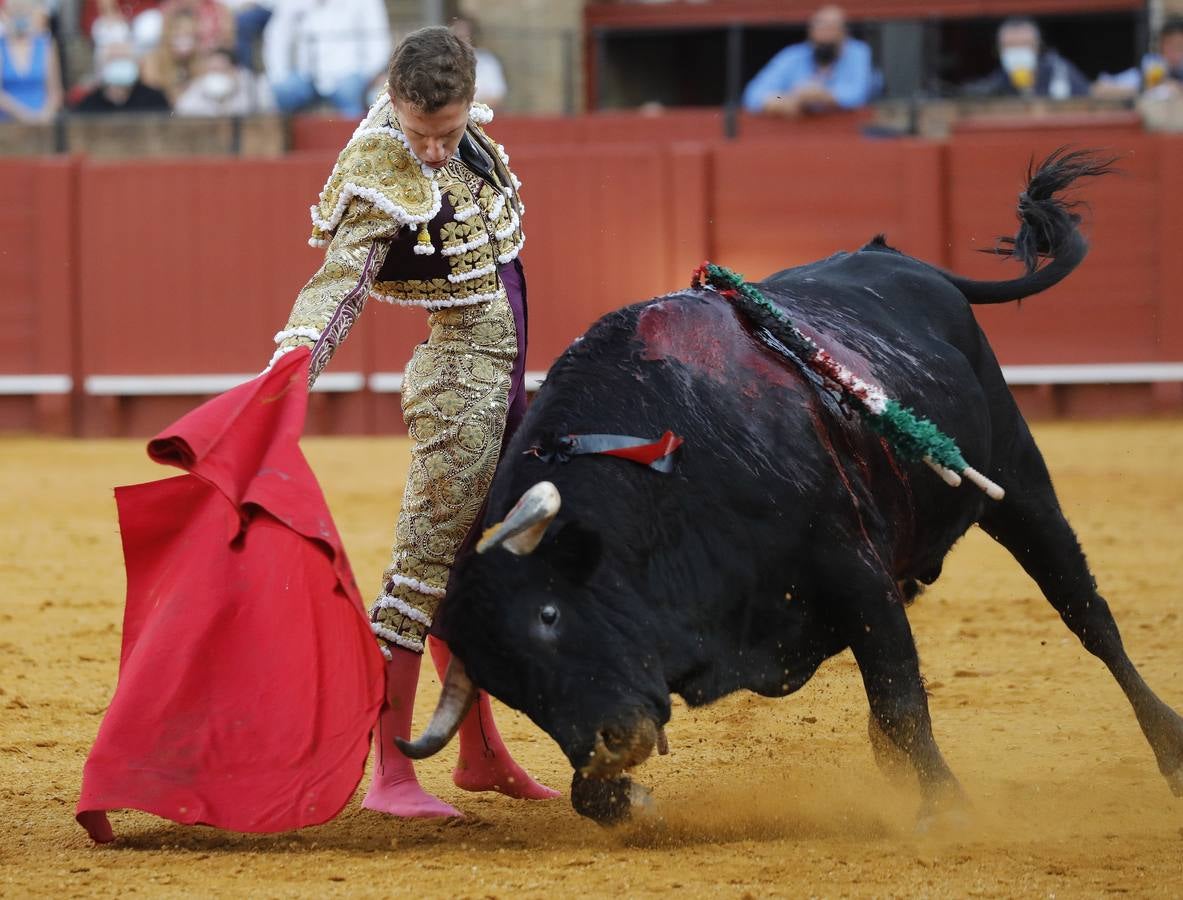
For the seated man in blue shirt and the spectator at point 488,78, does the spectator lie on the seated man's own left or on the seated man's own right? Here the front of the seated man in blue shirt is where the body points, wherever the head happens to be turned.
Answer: on the seated man's own right

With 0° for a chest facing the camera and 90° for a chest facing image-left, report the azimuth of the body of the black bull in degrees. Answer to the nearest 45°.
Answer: approximately 45°

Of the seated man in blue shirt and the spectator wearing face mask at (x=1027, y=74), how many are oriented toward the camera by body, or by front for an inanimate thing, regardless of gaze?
2

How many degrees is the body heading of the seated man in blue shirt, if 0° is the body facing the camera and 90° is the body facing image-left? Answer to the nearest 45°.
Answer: approximately 0°
